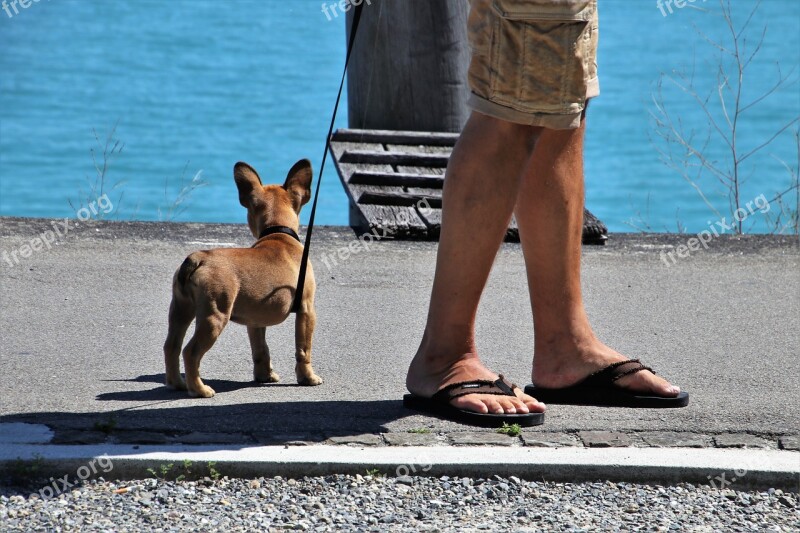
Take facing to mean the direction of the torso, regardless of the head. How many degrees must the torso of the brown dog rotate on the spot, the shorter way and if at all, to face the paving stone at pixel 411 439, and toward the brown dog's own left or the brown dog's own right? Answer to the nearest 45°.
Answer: approximately 90° to the brown dog's own right

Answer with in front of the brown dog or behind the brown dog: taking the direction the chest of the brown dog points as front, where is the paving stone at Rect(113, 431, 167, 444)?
behind

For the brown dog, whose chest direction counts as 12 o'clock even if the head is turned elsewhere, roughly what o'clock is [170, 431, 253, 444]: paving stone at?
The paving stone is roughly at 5 o'clock from the brown dog.

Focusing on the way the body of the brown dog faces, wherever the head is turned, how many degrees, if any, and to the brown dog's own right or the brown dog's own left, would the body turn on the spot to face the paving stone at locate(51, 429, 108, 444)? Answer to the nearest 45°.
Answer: approximately 180°

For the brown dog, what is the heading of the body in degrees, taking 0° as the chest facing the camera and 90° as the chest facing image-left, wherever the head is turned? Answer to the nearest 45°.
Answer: approximately 225°

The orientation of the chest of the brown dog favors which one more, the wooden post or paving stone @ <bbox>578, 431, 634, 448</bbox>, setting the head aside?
the wooden post

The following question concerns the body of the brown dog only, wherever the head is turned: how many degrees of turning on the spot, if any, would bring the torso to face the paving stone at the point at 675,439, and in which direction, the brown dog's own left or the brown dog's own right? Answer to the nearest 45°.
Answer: approximately 90° to the brown dog's own right

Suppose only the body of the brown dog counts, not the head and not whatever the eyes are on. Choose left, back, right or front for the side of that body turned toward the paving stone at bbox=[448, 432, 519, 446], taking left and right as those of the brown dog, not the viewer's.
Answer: right
